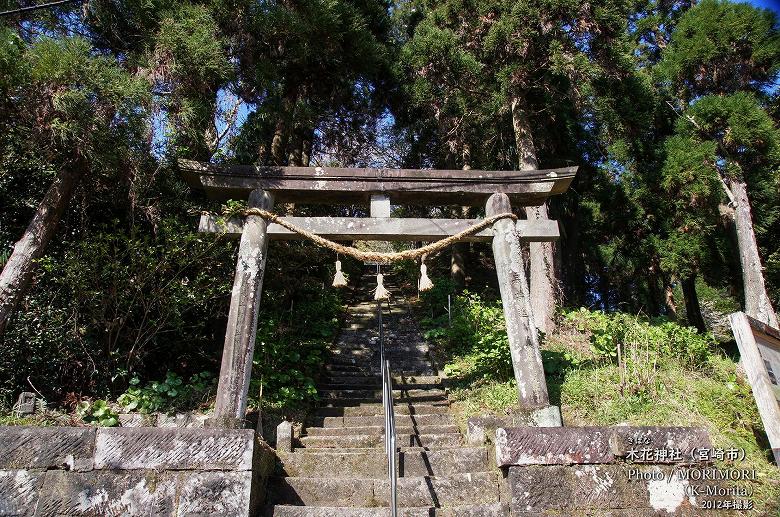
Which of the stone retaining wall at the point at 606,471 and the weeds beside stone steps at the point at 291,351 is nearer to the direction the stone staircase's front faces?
the stone retaining wall

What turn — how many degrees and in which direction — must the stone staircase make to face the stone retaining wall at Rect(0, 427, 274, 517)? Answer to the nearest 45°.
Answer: approximately 45° to its right

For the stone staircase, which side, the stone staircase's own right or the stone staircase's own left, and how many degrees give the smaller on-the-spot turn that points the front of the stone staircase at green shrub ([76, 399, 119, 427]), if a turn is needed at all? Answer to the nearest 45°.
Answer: approximately 90° to the stone staircase's own right

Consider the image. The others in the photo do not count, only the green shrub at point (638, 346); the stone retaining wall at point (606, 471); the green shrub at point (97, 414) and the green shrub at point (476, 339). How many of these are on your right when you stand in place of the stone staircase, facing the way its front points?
1

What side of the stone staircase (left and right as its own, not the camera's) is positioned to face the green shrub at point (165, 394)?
right

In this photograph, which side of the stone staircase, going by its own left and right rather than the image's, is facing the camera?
front

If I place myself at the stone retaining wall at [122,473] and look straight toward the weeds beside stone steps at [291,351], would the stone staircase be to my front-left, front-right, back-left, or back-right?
front-right

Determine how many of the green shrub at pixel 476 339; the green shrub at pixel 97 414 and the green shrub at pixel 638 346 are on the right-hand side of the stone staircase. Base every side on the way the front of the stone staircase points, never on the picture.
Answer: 1

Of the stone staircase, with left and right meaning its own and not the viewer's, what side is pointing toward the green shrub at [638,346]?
left

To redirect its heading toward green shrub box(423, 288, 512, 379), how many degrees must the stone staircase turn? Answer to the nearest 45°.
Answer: approximately 135° to its left

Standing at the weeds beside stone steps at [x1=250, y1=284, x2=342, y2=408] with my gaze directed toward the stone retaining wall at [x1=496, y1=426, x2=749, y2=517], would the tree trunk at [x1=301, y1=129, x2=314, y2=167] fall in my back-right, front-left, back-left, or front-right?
back-left
